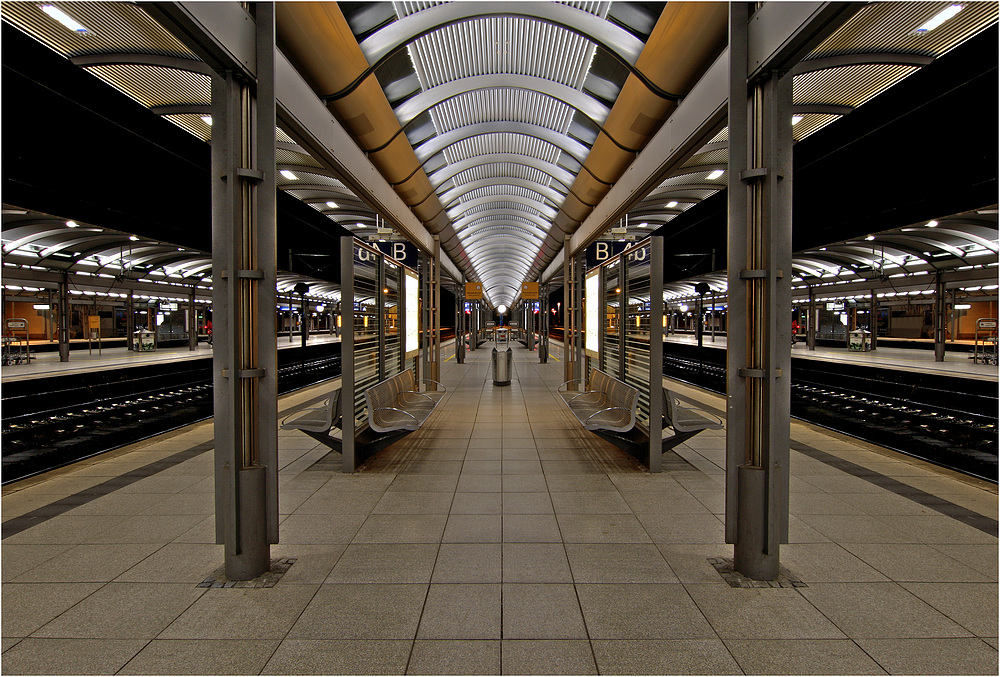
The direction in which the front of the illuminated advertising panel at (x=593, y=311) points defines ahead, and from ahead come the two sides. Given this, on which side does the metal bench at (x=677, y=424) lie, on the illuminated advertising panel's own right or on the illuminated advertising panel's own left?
on the illuminated advertising panel's own left

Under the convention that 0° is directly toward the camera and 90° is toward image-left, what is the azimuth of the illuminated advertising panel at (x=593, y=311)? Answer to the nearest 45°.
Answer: approximately 90°

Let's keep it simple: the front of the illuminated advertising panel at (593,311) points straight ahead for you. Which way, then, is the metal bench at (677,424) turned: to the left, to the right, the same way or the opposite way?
the opposite way

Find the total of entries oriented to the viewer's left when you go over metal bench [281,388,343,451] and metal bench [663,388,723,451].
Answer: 1

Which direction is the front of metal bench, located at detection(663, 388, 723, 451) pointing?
to the viewer's right

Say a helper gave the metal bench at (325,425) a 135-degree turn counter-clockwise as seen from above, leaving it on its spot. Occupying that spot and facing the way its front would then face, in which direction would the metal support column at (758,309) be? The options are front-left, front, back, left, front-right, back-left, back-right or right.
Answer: front

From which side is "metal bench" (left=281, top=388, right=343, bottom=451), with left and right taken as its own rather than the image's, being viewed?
left

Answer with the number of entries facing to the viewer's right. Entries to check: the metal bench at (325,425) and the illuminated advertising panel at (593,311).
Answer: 0
